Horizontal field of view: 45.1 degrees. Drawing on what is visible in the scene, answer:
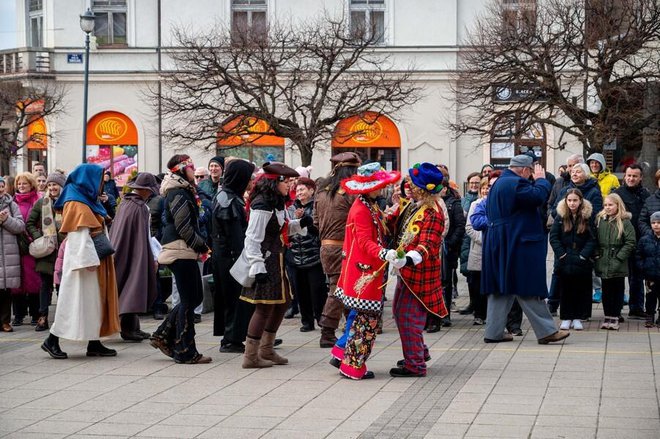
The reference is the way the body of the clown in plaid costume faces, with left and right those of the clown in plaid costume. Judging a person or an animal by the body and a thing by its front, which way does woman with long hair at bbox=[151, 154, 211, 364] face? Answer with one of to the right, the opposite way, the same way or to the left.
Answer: the opposite way

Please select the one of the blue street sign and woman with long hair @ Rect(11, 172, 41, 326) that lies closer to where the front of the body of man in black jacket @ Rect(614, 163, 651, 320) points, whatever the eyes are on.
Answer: the woman with long hair

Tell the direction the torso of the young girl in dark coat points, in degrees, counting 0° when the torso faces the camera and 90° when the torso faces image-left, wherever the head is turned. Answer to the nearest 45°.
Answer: approximately 0°

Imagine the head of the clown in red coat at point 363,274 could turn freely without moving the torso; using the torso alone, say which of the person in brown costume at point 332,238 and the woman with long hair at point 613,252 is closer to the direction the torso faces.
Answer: the woman with long hair

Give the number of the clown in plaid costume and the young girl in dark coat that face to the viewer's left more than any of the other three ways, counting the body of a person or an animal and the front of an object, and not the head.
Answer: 1

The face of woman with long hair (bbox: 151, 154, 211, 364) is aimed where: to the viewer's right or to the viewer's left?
to the viewer's right

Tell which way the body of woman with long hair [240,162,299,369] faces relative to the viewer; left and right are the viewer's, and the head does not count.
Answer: facing to the right of the viewer

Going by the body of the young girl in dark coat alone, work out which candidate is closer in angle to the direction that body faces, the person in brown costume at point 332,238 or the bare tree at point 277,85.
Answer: the person in brown costume

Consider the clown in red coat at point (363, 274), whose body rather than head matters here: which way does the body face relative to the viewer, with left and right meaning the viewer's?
facing to the right of the viewer

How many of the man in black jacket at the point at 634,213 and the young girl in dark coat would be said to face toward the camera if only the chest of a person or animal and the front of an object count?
2
